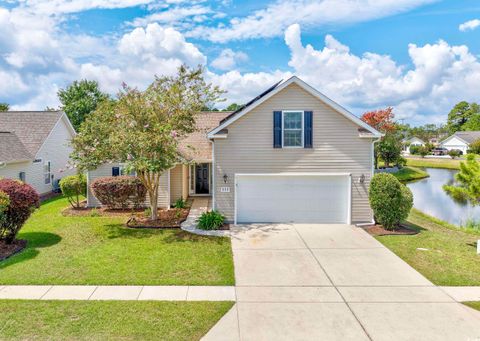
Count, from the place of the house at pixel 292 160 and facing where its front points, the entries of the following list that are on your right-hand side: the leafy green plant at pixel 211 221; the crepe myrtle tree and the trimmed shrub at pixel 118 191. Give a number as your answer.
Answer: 3

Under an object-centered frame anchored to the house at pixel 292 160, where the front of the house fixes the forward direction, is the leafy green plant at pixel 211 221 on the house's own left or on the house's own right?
on the house's own right

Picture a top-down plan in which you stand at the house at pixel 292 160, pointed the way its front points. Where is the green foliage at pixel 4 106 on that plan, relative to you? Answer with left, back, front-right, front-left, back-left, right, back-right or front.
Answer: back-right

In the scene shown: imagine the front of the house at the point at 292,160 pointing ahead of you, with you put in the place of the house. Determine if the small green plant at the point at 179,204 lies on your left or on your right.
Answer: on your right

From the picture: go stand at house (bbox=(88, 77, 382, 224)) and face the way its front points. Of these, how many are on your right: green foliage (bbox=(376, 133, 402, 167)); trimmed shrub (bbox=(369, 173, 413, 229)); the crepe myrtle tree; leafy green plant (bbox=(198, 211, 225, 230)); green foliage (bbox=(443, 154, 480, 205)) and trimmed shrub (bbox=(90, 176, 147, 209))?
3

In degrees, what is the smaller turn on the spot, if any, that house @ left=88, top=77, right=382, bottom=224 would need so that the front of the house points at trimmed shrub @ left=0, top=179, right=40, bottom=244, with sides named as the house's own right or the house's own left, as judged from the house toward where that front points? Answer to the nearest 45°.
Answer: approximately 90° to the house's own right

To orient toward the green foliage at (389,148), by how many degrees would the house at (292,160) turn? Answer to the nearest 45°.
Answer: approximately 135° to its left

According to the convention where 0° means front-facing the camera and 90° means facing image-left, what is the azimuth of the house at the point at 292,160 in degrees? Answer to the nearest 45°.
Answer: approximately 0°

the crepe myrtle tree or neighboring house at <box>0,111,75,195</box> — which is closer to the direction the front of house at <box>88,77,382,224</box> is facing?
the crepe myrtle tree

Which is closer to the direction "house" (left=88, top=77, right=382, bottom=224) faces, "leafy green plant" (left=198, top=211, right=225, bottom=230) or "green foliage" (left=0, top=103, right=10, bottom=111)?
the leafy green plant
